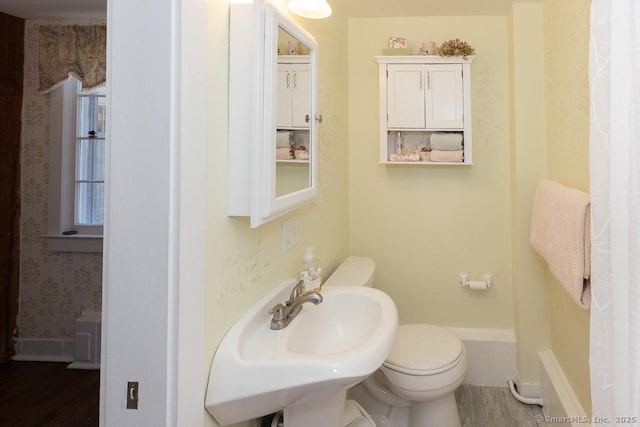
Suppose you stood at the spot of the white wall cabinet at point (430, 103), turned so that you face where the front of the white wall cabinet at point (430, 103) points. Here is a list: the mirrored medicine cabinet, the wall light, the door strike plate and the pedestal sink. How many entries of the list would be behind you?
0

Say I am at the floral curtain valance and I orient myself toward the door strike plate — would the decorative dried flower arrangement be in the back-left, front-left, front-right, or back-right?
front-left

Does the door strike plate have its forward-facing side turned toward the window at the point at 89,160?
no

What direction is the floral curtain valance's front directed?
toward the camera

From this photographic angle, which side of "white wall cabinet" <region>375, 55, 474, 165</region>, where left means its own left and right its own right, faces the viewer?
front

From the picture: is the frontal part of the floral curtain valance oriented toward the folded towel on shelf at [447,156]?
no

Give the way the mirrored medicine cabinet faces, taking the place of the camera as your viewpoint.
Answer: facing the viewer and to the right of the viewer

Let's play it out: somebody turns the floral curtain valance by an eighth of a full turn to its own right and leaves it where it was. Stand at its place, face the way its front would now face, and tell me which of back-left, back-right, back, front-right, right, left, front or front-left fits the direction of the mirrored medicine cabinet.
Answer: front-left

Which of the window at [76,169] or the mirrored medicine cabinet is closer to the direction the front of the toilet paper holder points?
the mirrored medicine cabinet

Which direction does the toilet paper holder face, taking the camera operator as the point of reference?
facing the viewer

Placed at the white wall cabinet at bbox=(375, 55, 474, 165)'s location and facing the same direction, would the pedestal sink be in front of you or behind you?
in front

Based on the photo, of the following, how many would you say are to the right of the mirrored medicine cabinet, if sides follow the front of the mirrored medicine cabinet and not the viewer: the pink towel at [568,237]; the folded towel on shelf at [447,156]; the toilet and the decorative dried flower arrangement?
0
